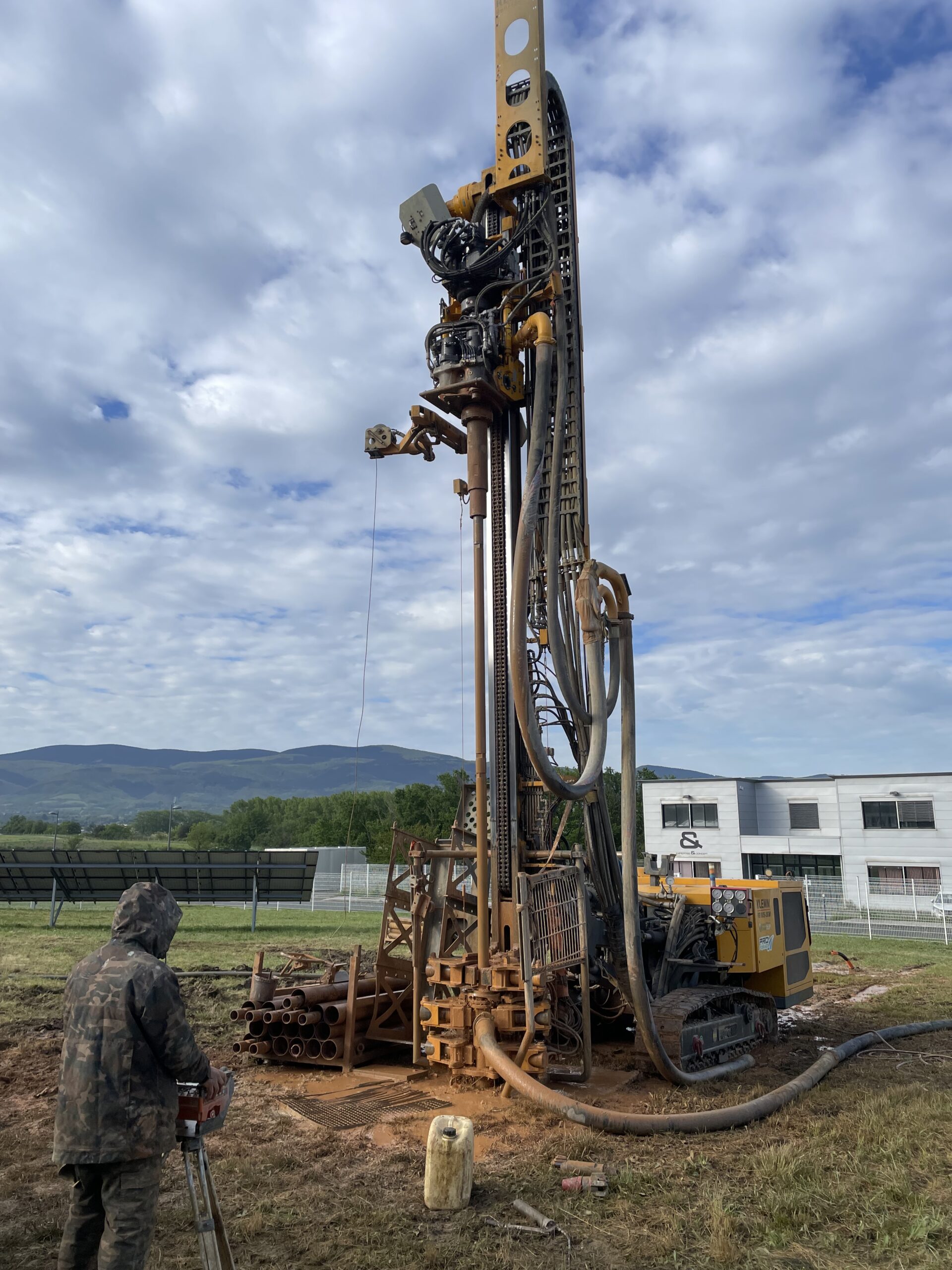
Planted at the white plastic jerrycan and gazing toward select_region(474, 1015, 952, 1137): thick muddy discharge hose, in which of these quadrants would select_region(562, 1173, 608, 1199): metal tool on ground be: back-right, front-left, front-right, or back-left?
front-right

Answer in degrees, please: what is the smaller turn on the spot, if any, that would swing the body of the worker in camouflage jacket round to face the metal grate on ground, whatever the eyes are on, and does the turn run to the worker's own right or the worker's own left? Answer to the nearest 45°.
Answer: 0° — they already face it

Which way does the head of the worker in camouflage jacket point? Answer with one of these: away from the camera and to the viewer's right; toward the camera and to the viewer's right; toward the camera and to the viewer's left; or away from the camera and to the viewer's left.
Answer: away from the camera and to the viewer's right

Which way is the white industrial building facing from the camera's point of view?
toward the camera

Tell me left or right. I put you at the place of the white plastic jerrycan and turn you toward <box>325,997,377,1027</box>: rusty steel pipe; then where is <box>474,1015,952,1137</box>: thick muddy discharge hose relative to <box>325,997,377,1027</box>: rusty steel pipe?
right

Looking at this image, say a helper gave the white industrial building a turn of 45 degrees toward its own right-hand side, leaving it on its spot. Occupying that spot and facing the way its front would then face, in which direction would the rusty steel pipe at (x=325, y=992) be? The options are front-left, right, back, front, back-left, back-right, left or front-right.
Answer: front-left

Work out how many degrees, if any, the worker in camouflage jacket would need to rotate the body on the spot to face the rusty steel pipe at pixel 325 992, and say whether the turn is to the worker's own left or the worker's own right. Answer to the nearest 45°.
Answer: approximately 45° to the worker's own left

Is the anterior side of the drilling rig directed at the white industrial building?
no

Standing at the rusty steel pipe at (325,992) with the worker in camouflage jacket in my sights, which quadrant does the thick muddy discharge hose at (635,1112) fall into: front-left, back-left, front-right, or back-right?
front-left

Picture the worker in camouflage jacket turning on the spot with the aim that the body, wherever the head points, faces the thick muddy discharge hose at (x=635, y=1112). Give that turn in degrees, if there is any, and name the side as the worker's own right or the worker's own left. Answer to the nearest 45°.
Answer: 0° — they already face it

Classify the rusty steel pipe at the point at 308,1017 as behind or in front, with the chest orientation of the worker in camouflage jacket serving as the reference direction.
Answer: in front

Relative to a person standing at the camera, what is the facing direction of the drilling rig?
facing the viewer and to the left of the viewer

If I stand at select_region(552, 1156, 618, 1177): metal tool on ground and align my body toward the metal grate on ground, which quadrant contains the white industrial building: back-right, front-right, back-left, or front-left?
front-right

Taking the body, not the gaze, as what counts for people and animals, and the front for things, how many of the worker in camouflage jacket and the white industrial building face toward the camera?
1

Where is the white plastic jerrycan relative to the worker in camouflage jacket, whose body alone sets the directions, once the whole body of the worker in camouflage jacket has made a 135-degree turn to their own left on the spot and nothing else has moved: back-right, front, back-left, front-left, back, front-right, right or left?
back-right

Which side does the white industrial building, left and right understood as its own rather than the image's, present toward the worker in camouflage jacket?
front

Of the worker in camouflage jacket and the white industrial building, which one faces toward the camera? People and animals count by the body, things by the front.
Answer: the white industrial building

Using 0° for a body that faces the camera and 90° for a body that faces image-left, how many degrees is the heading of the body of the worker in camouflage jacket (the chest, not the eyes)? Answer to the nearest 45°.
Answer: approximately 225°
